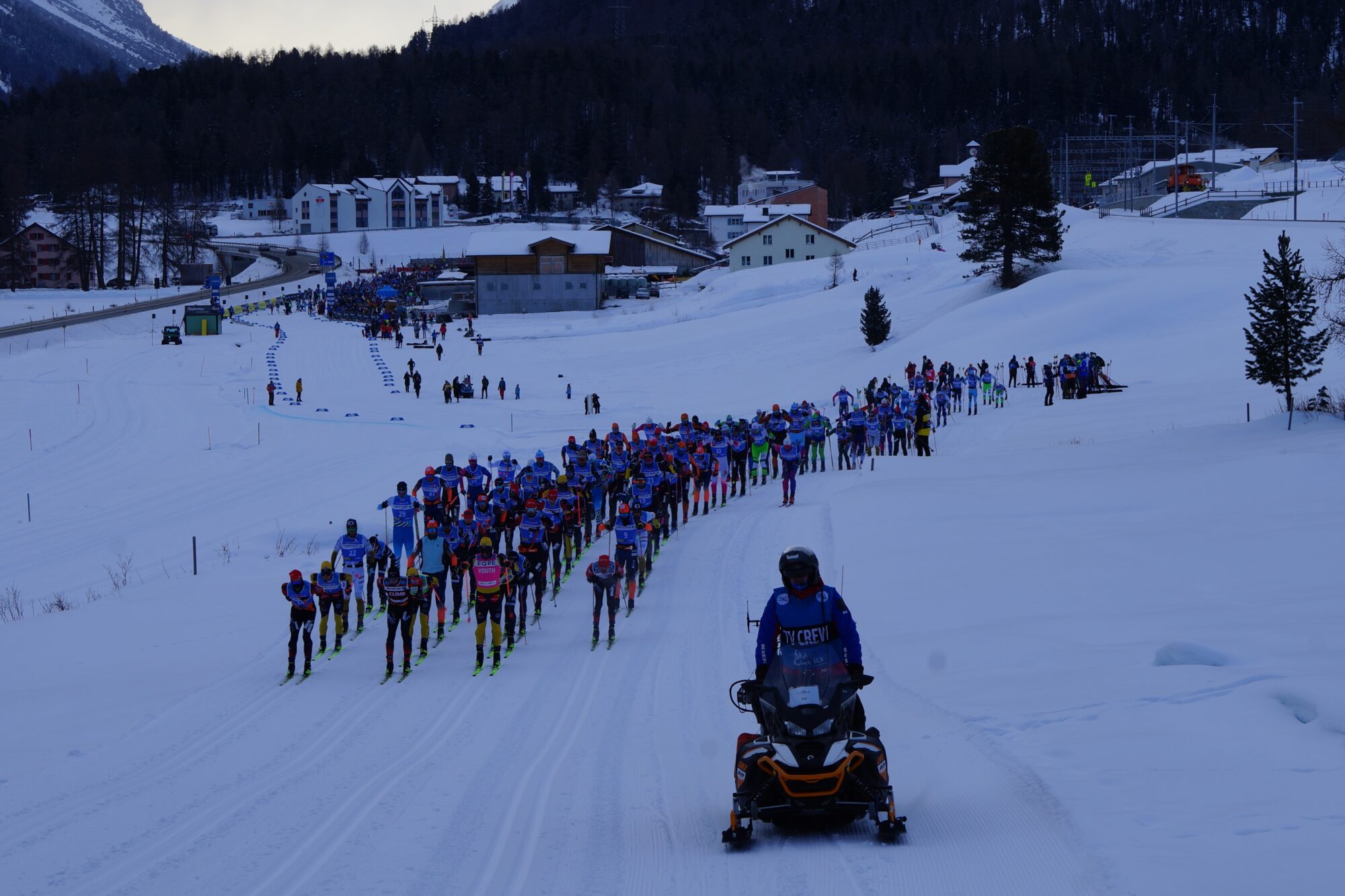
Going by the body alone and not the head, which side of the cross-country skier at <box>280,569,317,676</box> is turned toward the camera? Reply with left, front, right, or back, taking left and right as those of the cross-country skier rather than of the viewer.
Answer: front

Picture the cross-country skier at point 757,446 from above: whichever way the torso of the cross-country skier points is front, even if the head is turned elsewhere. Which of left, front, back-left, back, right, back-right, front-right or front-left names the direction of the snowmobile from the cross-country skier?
front

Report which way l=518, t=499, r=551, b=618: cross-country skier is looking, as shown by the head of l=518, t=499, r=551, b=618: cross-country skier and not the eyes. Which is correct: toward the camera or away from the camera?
toward the camera

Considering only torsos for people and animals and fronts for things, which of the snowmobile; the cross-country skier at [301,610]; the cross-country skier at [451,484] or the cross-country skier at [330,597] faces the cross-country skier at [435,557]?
the cross-country skier at [451,484]

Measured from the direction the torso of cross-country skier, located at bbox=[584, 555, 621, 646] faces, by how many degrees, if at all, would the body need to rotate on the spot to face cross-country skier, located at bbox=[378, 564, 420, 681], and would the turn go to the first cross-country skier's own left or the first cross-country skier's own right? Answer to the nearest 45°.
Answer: approximately 90° to the first cross-country skier's own right

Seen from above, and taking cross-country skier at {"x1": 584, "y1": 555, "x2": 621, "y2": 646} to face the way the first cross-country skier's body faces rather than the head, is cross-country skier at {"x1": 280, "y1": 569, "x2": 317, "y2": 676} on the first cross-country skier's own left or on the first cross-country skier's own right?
on the first cross-country skier's own right

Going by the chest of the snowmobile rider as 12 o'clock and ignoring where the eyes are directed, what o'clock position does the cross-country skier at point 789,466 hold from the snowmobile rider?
The cross-country skier is roughly at 6 o'clock from the snowmobile rider.

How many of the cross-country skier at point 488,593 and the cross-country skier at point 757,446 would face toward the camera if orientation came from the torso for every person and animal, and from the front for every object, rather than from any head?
2

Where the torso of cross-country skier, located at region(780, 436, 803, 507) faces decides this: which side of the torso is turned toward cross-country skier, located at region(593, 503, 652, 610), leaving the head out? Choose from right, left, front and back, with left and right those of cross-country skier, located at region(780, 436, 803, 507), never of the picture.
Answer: front

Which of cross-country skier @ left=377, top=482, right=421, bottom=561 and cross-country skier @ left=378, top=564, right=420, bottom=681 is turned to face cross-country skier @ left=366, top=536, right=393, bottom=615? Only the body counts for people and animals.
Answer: cross-country skier @ left=377, top=482, right=421, bottom=561

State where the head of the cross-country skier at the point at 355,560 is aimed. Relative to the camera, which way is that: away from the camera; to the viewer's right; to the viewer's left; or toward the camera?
toward the camera

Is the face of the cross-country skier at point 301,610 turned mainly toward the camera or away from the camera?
toward the camera

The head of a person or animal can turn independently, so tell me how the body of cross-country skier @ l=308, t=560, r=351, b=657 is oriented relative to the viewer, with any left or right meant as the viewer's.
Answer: facing the viewer

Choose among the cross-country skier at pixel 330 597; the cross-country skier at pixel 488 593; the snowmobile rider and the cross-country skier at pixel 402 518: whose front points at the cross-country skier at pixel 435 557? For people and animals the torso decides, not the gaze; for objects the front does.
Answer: the cross-country skier at pixel 402 518

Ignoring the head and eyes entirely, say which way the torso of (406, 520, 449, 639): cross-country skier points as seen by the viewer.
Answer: toward the camera

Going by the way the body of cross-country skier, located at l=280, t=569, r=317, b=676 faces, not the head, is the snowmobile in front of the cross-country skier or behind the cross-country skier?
in front

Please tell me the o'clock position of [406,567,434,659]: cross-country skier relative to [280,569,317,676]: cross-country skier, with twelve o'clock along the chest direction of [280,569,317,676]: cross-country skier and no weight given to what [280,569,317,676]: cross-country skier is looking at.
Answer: [406,567,434,659]: cross-country skier is roughly at 7 o'clock from [280,569,317,676]: cross-country skier.

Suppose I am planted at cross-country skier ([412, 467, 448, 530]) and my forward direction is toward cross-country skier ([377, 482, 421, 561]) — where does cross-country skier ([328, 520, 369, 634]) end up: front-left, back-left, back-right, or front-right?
front-left
